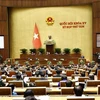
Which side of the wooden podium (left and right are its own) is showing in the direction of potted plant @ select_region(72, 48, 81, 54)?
left

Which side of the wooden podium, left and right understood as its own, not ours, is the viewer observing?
front
